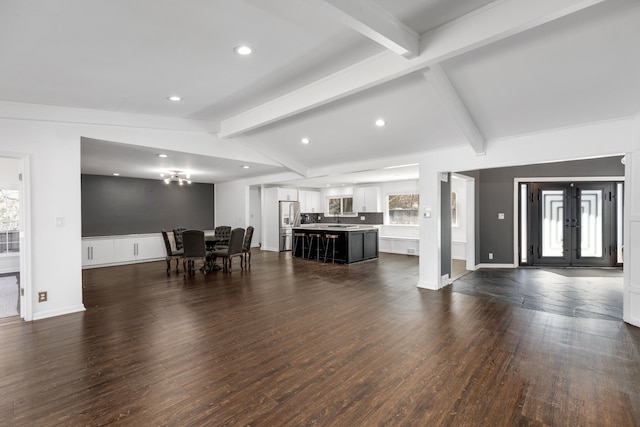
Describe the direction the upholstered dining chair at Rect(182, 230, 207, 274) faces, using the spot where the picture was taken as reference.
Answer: facing away from the viewer

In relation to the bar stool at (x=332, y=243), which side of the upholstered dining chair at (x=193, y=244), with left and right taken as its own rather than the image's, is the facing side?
right

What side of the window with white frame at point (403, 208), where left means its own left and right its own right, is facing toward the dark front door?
left

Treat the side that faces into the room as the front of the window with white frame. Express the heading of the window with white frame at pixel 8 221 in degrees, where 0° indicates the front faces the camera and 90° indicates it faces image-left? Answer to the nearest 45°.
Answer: approximately 0°

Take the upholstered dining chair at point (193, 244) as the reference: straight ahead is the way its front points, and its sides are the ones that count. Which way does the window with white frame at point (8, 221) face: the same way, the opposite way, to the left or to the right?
the opposite way

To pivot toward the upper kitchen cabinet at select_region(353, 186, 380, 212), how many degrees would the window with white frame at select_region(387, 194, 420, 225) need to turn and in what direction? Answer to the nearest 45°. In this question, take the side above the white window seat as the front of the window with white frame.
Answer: approximately 90° to its right

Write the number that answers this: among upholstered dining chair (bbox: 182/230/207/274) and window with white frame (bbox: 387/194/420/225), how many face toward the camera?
1

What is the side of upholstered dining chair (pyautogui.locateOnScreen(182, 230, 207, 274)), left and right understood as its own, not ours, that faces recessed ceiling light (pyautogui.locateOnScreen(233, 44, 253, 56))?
back

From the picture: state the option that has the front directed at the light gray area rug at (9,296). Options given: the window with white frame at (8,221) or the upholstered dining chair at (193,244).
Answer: the window with white frame
